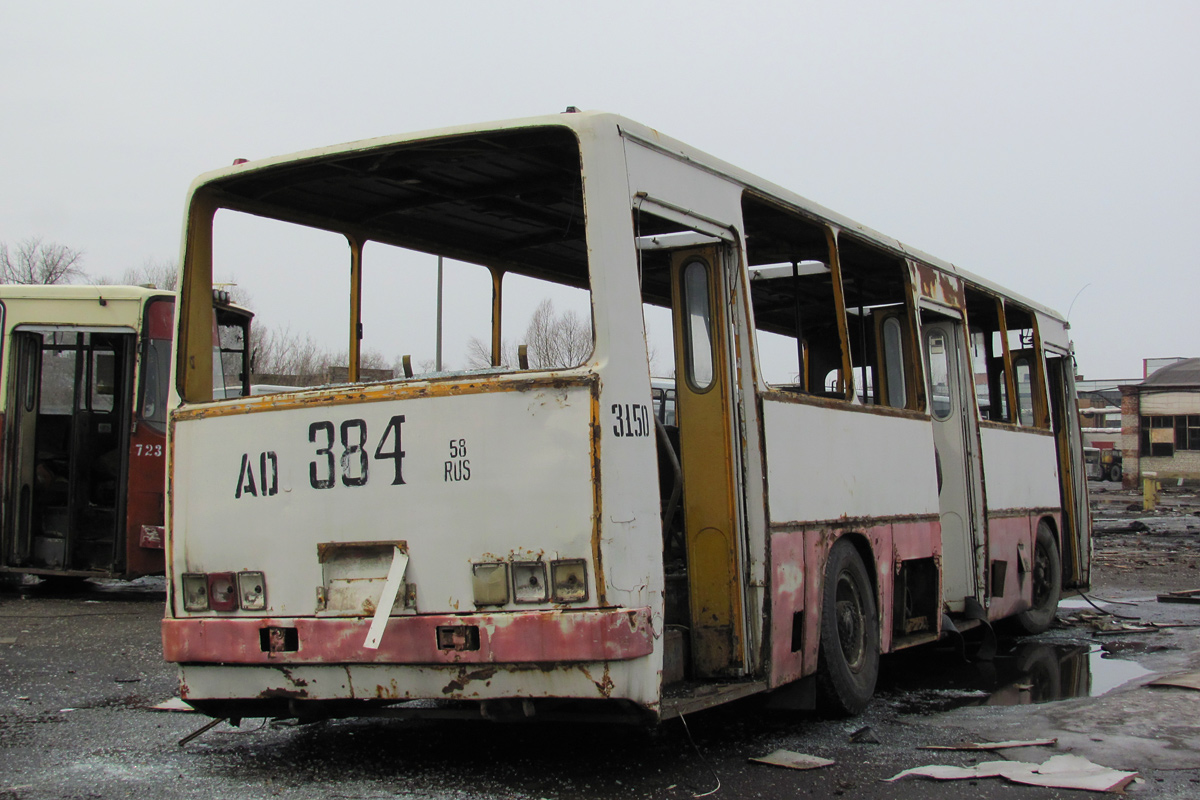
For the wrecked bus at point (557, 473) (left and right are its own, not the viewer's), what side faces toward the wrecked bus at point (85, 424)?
left

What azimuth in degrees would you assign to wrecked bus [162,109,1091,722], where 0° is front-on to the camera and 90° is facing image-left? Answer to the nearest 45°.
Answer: approximately 225°
